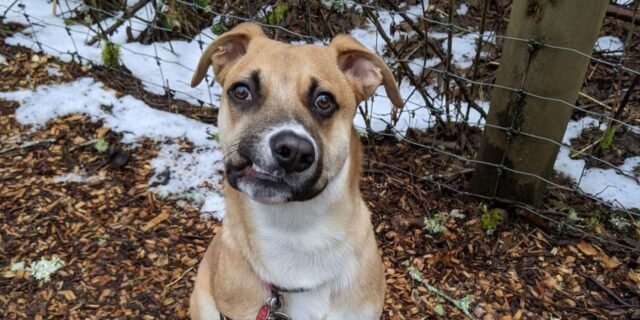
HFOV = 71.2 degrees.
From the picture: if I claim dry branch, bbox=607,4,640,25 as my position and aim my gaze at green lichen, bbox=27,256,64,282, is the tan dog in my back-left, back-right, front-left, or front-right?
front-left

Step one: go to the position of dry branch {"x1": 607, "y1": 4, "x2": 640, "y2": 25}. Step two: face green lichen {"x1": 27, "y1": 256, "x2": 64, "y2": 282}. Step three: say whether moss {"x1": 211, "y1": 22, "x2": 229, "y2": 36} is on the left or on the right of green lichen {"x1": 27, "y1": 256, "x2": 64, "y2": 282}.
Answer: right

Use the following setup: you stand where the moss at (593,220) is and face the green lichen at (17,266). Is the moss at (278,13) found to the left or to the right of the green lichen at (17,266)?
right

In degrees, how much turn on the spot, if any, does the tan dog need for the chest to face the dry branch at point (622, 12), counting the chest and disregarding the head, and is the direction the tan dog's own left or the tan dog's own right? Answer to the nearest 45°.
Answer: approximately 135° to the tan dog's own left

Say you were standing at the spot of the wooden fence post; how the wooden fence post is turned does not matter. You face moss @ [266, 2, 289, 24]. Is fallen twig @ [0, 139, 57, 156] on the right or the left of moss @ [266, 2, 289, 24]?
left

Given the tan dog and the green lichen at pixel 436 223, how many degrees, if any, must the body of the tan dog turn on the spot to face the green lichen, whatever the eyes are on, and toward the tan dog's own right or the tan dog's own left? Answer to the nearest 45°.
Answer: approximately 135° to the tan dog's own left

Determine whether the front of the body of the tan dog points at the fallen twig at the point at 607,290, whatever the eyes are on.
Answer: no

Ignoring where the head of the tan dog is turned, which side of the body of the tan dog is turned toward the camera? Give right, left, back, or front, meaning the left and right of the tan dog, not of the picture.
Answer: front

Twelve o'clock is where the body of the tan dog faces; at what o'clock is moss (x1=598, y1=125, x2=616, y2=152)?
The moss is roughly at 8 o'clock from the tan dog.

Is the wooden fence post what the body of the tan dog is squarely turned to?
no

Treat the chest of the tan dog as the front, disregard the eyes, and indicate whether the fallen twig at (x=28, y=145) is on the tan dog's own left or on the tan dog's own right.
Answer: on the tan dog's own right

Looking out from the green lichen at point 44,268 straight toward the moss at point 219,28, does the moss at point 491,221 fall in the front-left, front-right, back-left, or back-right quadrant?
front-right

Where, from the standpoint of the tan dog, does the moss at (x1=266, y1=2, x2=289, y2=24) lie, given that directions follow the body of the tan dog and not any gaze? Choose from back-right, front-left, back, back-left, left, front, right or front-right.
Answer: back
